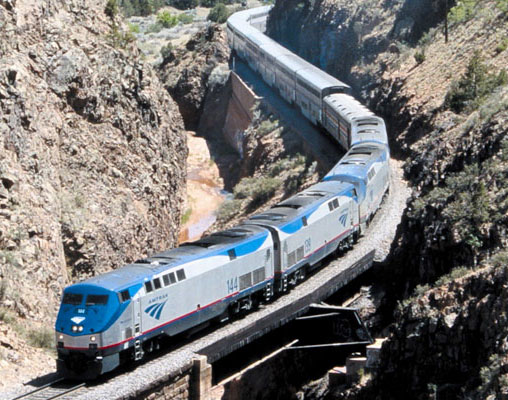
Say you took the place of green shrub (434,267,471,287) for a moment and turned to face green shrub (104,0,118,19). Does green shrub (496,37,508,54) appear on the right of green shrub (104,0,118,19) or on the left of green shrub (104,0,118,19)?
right

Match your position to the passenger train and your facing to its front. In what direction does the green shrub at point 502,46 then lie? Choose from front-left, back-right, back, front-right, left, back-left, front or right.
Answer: back

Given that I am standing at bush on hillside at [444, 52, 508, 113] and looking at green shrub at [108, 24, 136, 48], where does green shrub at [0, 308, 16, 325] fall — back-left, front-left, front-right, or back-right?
front-left

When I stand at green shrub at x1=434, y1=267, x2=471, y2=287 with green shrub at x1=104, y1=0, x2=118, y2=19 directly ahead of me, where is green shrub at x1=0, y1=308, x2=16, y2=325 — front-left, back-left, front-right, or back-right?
front-left

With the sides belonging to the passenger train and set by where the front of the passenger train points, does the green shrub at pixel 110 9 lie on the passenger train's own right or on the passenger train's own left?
on the passenger train's own right

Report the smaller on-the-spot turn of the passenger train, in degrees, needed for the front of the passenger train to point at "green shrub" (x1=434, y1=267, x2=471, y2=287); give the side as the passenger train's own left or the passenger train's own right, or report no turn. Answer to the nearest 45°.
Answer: approximately 135° to the passenger train's own left

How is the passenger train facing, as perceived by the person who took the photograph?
facing the viewer and to the left of the viewer

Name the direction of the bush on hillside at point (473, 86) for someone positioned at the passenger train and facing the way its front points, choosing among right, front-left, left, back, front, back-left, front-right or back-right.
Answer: back

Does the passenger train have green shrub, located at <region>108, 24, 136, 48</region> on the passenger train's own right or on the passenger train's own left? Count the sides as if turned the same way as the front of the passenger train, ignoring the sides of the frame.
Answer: on the passenger train's own right
